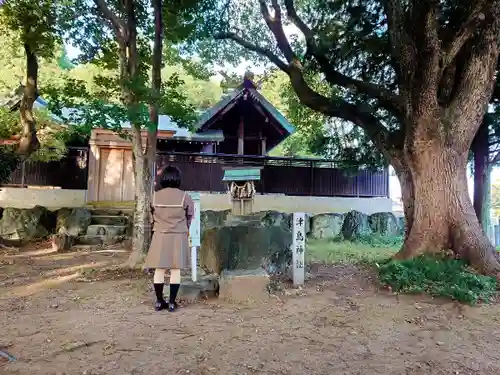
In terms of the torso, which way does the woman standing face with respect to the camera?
away from the camera

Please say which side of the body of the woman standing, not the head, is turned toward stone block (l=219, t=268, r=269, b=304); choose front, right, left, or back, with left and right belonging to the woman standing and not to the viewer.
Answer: right

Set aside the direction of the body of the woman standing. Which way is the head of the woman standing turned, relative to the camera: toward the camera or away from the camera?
away from the camera

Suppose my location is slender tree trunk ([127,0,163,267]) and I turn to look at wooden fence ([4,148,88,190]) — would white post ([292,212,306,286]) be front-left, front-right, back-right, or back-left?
back-right

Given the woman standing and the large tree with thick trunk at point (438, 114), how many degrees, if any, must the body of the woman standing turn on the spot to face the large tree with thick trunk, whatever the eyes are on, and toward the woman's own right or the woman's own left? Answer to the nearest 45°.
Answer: approximately 90° to the woman's own right

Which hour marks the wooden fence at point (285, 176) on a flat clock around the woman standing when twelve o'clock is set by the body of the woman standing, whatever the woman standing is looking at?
The wooden fence is roughly at 1 o'clock from the woman standing.

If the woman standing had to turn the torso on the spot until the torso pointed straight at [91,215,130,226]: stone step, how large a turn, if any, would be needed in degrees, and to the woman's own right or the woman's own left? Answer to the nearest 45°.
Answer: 0° — they already face it

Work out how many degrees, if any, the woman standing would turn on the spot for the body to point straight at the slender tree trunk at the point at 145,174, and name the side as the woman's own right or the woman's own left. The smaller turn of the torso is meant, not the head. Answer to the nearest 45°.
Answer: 0° — they already face it

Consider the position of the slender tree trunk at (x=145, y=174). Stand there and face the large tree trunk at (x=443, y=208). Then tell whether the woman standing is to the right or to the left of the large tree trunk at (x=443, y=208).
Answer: right

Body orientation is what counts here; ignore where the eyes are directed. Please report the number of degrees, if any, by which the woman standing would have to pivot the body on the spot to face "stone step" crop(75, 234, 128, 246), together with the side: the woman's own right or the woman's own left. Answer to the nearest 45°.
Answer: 0° — they already face it

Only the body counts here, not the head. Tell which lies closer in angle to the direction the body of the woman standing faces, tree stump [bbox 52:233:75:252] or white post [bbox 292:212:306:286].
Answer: the tree stump

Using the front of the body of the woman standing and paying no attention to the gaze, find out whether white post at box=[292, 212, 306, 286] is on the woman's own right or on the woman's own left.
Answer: on the woman's own right
